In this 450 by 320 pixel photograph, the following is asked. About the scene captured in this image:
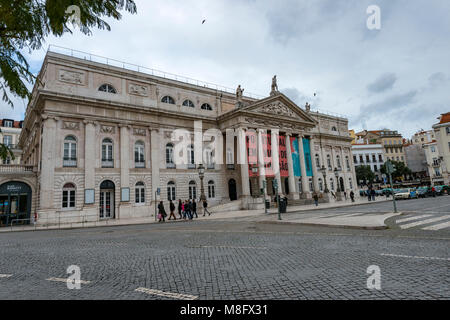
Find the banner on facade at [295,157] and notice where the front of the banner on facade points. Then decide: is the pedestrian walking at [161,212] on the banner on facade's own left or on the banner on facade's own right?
on the banner on facade's own right

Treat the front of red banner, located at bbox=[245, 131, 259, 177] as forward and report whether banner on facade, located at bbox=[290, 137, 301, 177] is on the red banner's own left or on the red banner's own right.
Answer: on the red banner's own left

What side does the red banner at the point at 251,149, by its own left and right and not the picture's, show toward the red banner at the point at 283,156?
left

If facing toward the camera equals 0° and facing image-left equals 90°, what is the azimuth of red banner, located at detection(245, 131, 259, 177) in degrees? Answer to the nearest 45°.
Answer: approximately 315°

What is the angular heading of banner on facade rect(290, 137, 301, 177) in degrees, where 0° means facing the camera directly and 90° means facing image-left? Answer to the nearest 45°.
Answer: approximately 315°

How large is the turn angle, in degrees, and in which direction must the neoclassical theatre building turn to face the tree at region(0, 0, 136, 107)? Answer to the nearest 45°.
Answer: approximately 45° to its right
